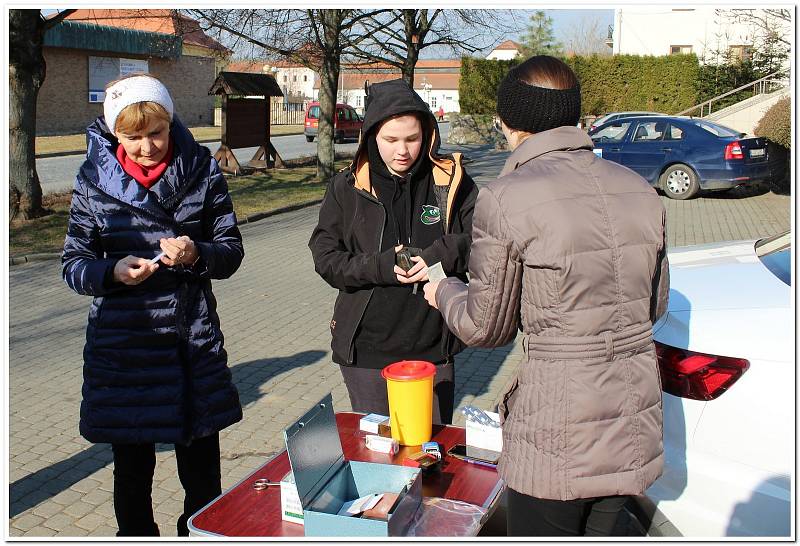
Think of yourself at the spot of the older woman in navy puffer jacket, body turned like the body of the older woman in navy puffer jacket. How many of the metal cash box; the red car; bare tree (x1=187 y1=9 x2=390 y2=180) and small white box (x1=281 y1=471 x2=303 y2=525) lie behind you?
2

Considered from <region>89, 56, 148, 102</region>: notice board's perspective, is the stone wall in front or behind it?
in front

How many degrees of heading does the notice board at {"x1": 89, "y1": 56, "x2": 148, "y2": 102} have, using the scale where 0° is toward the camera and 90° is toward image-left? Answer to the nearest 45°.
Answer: approximately 0°

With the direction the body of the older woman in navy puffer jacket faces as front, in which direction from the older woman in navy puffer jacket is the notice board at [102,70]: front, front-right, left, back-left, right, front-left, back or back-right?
back

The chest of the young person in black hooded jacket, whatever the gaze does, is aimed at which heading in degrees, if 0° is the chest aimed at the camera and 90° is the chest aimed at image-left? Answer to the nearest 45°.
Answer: approximately 0°

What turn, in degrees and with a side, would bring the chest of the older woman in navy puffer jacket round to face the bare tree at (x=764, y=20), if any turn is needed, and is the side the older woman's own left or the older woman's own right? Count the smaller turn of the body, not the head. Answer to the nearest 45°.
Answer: approximately 135° to the older woman's own left

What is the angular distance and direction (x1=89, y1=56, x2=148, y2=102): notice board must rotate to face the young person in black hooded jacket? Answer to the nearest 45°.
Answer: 0° — it already faces them

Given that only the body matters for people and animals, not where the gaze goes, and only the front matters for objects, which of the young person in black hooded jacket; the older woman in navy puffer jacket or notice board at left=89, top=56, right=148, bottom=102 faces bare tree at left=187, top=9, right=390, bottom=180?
the notice board

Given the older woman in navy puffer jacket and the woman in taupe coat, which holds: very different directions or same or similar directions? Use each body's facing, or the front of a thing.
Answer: very different directions

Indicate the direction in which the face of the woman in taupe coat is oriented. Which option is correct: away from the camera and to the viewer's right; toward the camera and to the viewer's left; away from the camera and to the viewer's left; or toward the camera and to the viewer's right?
away from the camera and to the viewer's left

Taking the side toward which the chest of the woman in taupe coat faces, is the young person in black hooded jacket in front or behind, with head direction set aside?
in front
